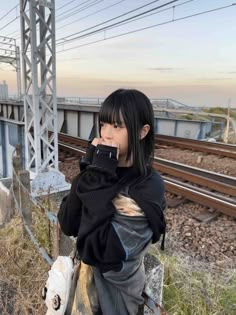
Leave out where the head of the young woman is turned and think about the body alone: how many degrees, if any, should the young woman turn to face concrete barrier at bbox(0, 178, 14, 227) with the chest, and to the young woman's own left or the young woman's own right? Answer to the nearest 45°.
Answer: approximately 90° to the young woman's own right

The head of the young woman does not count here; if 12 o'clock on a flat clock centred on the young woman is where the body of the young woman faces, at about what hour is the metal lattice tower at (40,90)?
The metal lattice tower is roughly at 4 o'clock from the young woman.

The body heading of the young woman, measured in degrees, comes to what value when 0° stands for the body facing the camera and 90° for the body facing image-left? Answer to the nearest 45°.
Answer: approximately 45°

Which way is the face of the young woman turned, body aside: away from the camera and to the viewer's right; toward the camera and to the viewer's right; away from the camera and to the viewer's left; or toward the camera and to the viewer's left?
toward the camera and to the viewer's left

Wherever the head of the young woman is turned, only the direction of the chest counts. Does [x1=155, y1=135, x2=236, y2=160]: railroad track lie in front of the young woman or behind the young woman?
behind

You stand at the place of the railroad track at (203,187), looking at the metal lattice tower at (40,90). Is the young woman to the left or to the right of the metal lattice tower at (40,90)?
left

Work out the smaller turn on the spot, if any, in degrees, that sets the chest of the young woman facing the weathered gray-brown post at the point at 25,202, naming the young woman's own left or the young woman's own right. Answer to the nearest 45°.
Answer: approximately 90° to the young woman's own right
